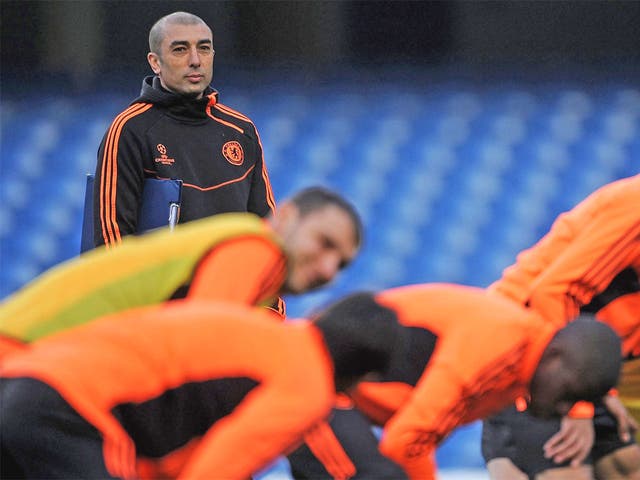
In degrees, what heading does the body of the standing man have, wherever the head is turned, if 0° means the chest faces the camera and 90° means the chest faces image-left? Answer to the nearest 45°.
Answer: approximately 315°
